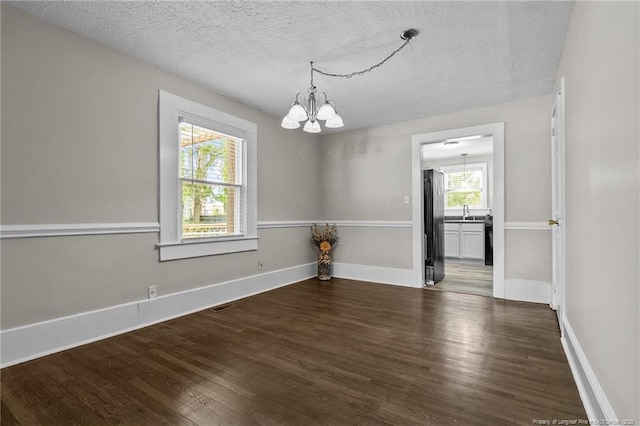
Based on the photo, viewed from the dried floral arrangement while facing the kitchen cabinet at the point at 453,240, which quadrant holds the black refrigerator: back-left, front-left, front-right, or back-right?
front-right

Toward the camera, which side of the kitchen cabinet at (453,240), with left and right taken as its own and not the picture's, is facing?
front

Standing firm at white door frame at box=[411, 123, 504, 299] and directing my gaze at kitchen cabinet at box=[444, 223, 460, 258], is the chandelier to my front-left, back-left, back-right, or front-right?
back-left

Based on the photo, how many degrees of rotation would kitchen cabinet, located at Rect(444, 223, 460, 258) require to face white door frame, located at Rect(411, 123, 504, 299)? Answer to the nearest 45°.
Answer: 0° — it already faces it

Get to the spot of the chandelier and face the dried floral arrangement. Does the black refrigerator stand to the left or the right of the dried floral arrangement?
right

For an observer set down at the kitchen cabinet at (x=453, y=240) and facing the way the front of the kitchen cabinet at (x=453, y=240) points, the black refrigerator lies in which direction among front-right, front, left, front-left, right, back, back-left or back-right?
front

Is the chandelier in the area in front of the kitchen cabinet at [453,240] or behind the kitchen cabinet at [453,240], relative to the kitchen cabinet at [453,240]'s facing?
in front

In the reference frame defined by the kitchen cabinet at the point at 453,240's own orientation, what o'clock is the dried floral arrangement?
The dried floral arrangement is roughly at 1 o'clock from the kitchen cabinet.

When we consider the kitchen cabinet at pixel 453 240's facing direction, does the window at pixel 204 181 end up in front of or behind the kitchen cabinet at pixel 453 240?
in front
